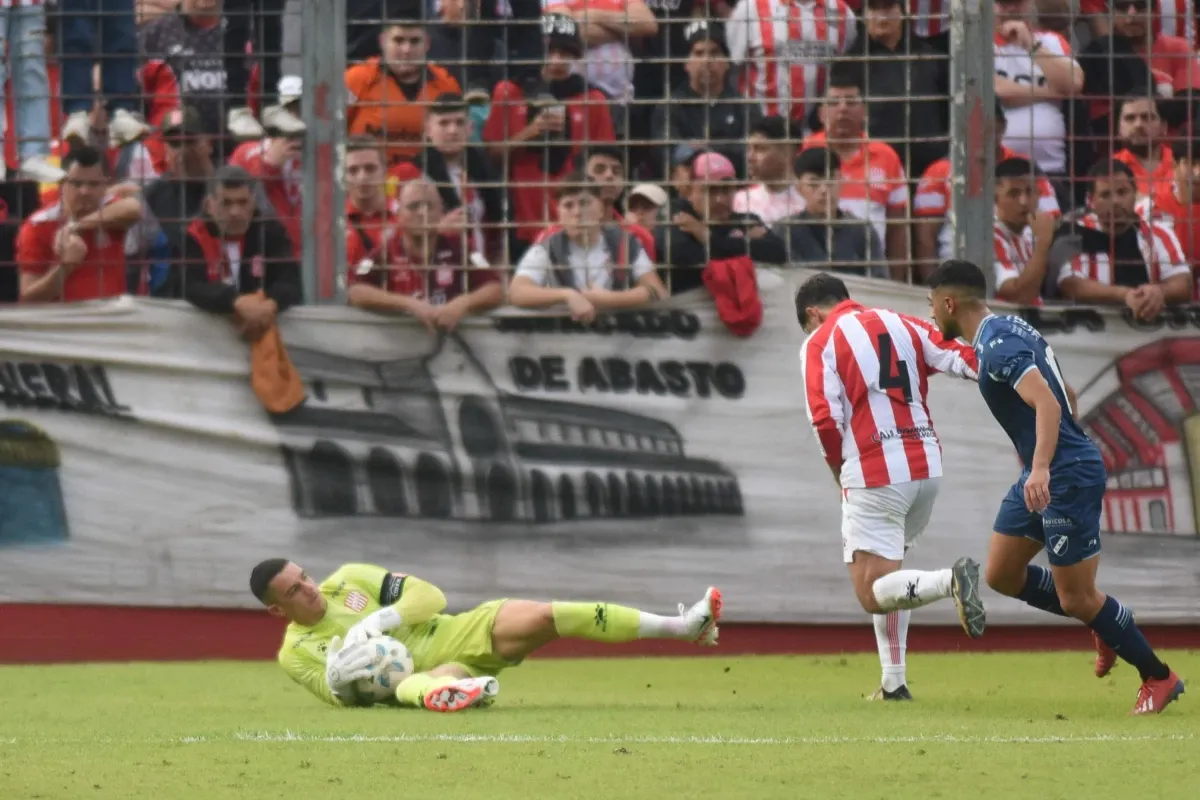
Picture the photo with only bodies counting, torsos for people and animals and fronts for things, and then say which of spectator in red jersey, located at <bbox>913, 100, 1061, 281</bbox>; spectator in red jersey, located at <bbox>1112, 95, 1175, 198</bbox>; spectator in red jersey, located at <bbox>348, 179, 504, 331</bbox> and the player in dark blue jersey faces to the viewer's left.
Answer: the player in dark blue jersey

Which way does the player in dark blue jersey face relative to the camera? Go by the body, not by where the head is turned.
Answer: to the viewer's left

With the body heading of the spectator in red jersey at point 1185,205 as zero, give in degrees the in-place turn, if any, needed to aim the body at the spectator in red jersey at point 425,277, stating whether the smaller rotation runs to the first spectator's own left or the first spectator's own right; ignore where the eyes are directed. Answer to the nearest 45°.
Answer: approximately 90° to the first spectator's own right

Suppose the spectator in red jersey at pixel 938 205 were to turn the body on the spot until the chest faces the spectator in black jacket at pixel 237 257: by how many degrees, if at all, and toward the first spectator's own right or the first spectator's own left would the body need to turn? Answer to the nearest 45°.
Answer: approximately 90° to the first spectator's own right

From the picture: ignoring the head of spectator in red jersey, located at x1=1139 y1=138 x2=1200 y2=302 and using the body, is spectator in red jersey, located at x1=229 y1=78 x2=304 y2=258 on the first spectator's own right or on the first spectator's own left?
on the first spectator's own right

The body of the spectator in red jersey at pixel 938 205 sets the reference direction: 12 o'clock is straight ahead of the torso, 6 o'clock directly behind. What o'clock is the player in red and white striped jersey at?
The player in red and white striped jersey is roughly at 12 o'clock from the spectator in red jersey.

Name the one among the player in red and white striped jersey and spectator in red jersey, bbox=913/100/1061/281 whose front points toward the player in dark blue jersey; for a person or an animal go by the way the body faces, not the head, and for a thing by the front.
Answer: the spectator in red jersey

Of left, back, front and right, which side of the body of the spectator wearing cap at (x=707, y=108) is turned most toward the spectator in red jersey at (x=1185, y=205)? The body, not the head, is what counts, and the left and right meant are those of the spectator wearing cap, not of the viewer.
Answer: left
